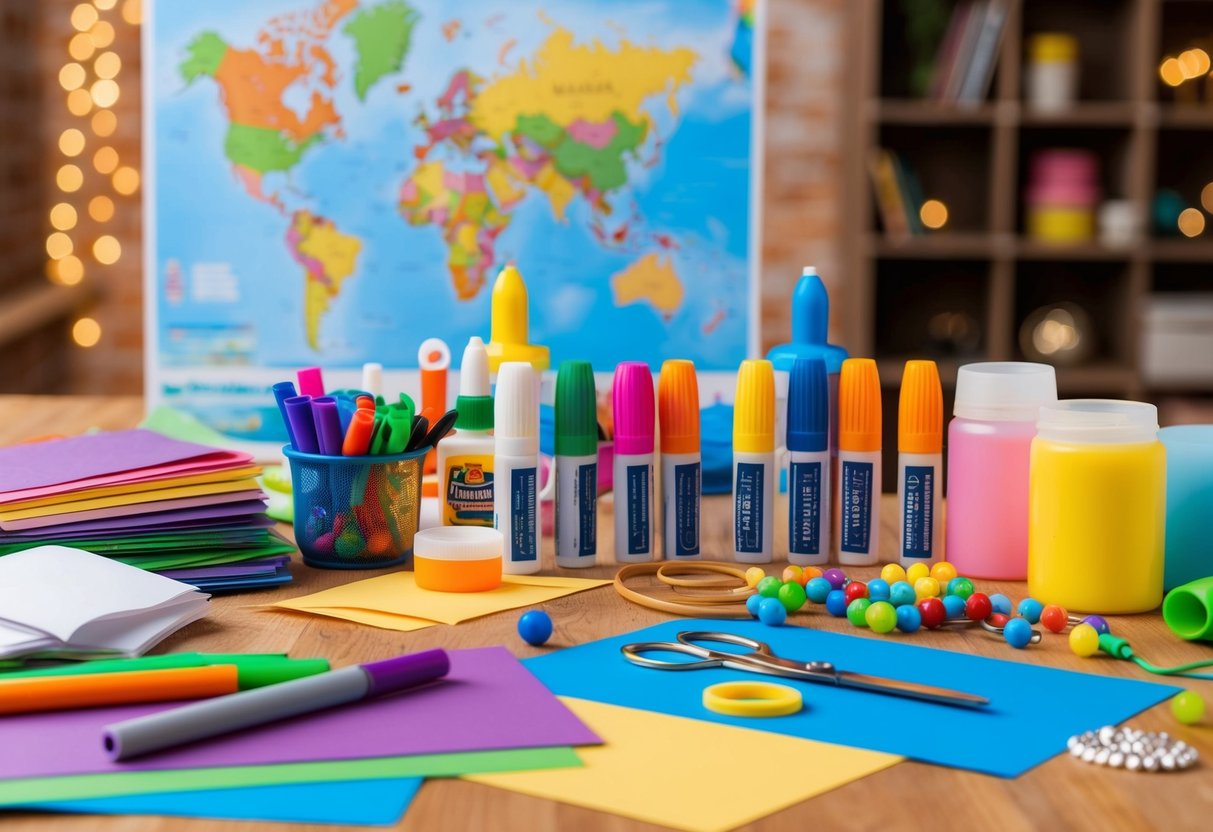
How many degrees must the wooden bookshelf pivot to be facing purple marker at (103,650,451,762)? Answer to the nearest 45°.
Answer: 0° — it already faces it

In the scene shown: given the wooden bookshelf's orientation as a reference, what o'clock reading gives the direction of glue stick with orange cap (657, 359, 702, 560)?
The glue stick with orange cap is roughly at 12 o'clock from the wooden bookshelf.

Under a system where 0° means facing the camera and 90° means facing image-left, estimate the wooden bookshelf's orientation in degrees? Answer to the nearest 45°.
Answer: approximately 0°

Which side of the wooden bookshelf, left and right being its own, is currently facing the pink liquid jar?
front

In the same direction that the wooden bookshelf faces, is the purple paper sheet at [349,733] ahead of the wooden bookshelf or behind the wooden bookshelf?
ahead

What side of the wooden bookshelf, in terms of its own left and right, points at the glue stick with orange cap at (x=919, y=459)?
front

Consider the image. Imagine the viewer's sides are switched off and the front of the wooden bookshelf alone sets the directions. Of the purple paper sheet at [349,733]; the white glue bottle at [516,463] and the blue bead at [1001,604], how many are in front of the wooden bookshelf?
3

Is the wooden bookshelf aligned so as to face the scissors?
yes

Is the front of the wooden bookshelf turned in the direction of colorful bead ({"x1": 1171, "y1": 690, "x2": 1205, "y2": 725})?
yes

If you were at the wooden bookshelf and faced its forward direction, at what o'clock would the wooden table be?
The wooden table is roughly at 12 o'clock from the wooden bookshelf.

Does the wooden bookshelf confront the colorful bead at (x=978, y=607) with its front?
yes

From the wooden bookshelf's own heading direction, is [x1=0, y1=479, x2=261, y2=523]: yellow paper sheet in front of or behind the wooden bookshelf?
in front

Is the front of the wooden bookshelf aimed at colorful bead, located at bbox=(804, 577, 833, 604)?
yes
